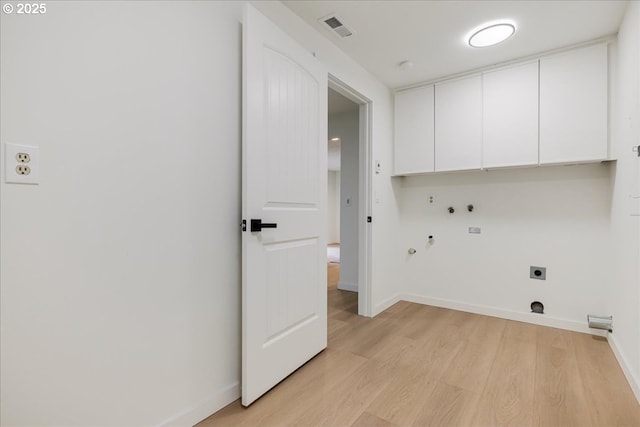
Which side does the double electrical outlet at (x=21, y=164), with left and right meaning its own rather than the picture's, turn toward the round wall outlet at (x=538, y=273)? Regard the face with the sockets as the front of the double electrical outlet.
left

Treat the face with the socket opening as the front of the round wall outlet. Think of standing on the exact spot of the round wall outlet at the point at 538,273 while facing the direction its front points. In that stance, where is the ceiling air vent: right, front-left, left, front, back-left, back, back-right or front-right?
front-right

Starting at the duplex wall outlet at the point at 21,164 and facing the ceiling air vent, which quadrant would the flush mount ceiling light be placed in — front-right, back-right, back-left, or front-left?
front-right

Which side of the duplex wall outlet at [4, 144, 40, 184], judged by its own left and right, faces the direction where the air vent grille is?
left

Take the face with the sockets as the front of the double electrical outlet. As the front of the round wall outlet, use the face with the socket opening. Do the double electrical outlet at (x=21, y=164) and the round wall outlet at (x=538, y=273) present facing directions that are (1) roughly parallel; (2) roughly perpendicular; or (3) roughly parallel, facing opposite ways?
roughly perpendicular

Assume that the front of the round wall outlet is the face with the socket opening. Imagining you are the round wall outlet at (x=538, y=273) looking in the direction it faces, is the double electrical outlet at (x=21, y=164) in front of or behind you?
in front

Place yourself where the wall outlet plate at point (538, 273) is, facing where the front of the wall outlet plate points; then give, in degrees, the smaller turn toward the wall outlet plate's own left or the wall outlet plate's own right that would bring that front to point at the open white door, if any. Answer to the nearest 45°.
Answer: approximately 45° to the wall outlet plate's own right

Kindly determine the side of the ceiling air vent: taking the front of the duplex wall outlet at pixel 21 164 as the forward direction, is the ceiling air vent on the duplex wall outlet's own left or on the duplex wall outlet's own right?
on the duplex wall outlet's own left

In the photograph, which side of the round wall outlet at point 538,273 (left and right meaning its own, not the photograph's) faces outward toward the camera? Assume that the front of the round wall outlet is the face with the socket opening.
front

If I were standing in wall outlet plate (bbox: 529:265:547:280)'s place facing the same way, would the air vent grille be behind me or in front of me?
in front
